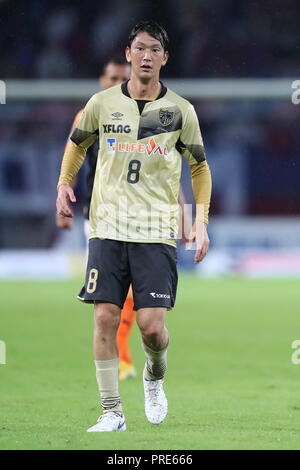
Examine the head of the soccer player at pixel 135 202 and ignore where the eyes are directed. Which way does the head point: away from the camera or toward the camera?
toward the camera

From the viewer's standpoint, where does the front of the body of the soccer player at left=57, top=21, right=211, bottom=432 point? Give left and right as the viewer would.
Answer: facing the viewer
